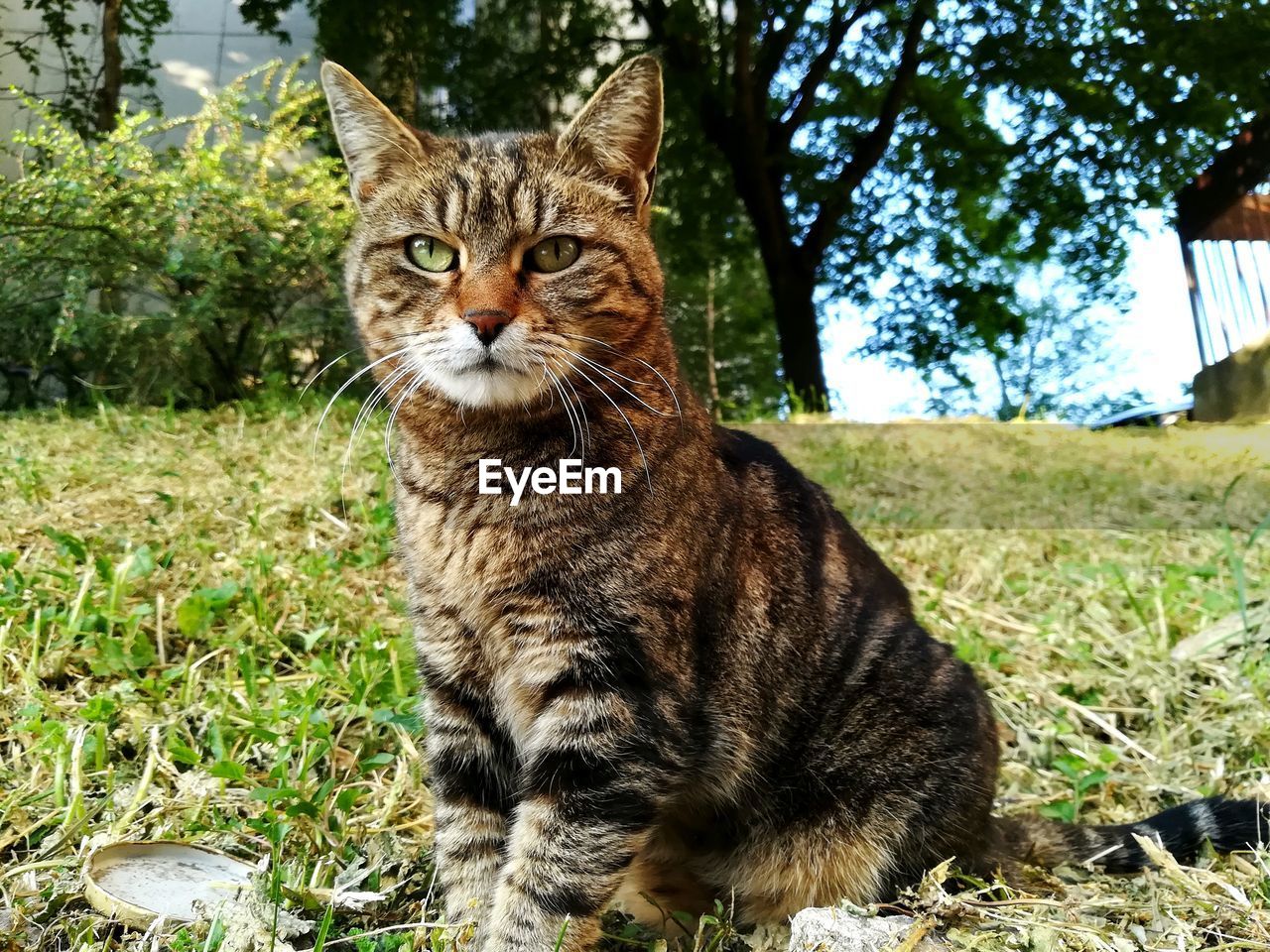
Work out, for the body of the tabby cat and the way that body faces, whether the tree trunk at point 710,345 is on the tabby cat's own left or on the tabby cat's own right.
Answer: on the tabby cat's own right

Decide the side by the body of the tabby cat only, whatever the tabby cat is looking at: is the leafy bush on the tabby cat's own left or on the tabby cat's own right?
on the tabby cat's own right

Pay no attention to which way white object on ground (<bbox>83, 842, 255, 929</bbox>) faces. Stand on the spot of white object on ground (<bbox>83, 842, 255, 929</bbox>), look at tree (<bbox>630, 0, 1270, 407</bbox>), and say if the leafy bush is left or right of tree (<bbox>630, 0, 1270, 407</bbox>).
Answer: left

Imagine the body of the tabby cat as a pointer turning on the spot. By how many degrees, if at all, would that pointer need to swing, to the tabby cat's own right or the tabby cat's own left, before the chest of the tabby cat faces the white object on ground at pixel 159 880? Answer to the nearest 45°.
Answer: approximately 45° to the tabby cat's own right

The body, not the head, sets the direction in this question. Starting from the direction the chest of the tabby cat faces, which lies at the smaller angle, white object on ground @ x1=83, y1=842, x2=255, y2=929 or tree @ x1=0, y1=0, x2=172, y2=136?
the white object on ground

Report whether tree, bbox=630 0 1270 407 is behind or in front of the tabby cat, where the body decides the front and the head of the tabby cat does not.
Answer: behind

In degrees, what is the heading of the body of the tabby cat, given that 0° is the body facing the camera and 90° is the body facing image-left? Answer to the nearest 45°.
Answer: approximately 45°

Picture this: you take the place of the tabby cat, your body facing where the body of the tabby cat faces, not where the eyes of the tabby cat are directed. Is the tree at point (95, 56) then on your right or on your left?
on your right

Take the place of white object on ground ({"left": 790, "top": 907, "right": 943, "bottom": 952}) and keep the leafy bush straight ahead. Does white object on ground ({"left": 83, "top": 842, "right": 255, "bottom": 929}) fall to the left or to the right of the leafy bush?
left
